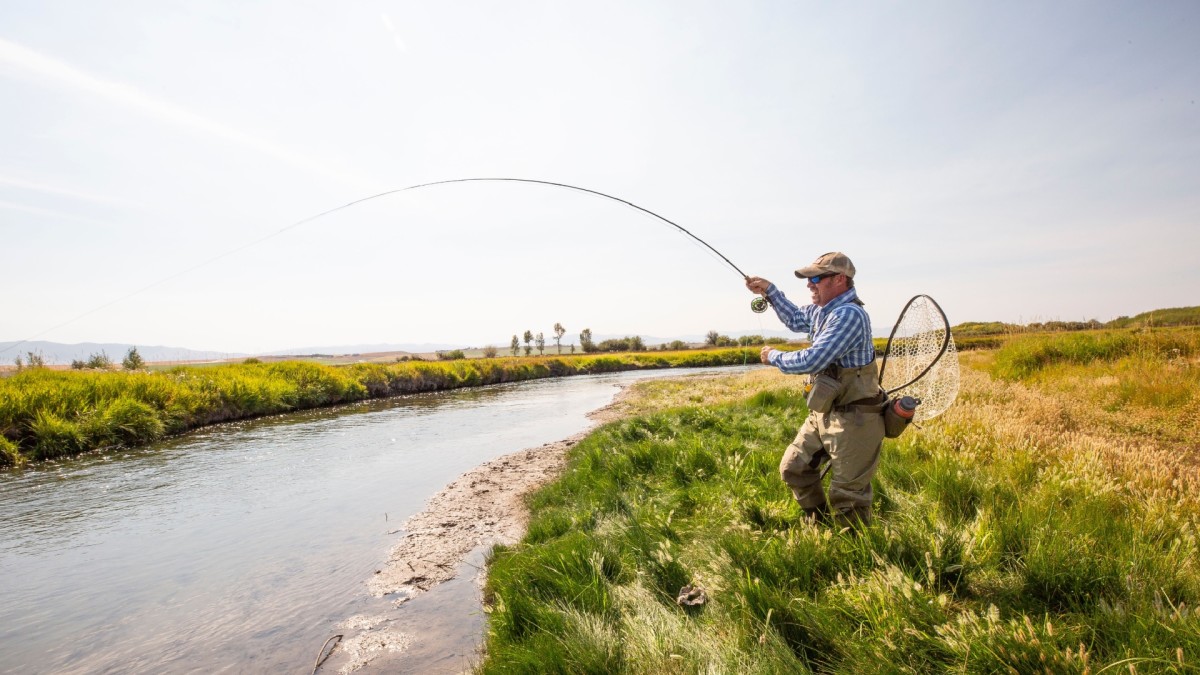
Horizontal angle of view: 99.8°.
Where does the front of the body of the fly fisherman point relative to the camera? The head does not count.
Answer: to the viewer's left
